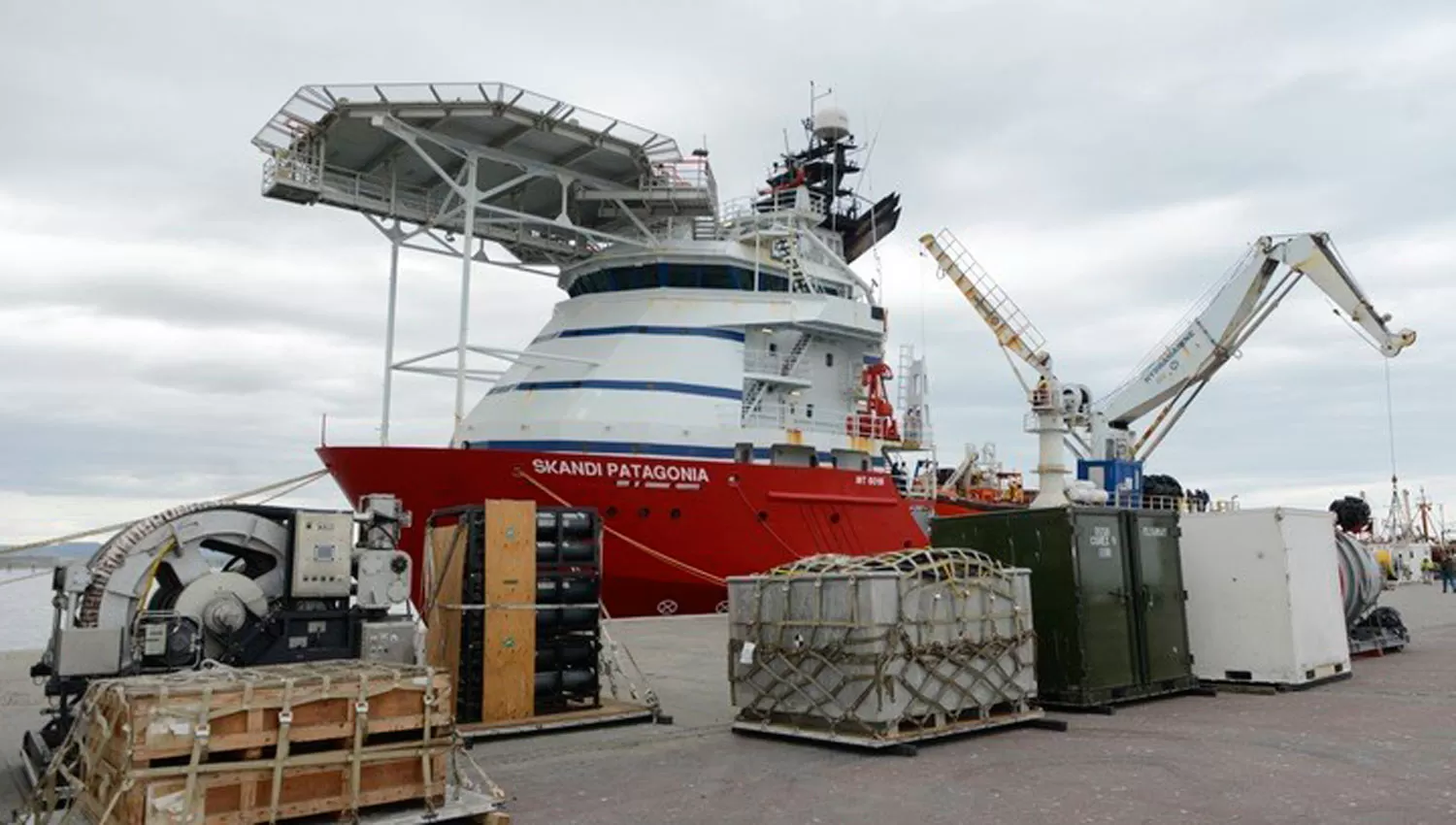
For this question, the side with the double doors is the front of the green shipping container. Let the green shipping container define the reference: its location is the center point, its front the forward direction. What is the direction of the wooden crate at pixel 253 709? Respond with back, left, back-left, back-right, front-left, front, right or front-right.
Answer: right

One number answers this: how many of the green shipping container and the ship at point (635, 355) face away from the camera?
0

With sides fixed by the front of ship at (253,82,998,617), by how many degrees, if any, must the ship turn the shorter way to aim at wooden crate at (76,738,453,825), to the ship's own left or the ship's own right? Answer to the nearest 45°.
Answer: approximately 45° to the ship's own left

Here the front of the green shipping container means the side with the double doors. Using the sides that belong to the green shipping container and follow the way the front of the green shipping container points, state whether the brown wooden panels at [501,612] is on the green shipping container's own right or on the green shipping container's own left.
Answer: on the green shipping container's own right

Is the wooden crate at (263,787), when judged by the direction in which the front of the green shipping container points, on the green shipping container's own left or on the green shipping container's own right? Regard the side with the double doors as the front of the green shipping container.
on the green shipping container's own right

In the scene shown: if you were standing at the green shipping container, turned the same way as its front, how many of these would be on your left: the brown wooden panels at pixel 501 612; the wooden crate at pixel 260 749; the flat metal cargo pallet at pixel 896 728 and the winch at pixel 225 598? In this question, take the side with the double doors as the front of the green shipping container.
0

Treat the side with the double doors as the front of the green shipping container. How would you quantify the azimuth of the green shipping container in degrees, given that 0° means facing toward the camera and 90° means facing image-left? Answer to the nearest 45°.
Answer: approximately 315°

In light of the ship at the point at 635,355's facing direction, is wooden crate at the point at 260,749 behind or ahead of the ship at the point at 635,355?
ahead

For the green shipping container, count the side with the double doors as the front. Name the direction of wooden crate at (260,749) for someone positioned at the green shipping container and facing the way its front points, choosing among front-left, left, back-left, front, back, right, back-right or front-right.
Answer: right

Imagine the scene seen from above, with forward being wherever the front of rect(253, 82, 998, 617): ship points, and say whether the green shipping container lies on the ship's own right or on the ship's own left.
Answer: on the ship's own left

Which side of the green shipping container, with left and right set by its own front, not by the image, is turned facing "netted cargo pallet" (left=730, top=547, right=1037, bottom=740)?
right

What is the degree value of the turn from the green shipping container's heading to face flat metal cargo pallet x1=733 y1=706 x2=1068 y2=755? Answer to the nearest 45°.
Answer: approximately 90° to its right

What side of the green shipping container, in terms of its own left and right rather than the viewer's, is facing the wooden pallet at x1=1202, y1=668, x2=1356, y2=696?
left

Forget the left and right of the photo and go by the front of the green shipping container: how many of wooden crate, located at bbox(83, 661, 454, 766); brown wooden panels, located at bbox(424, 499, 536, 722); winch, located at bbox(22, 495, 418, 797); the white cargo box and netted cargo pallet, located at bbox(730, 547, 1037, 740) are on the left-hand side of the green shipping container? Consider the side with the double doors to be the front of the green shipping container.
1

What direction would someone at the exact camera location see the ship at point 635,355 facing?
facing the viewer and to the left of the viewer

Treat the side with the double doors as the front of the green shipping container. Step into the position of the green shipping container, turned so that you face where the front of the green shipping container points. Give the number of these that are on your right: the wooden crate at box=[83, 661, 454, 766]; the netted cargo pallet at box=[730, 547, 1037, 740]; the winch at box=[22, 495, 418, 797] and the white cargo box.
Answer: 3

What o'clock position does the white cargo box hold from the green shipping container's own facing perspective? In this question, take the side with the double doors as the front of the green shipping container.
The white cargo box is roughly at 9 o'clock from the green shipping container.

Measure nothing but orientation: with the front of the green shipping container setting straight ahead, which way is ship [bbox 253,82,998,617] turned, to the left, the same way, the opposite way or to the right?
to the right
